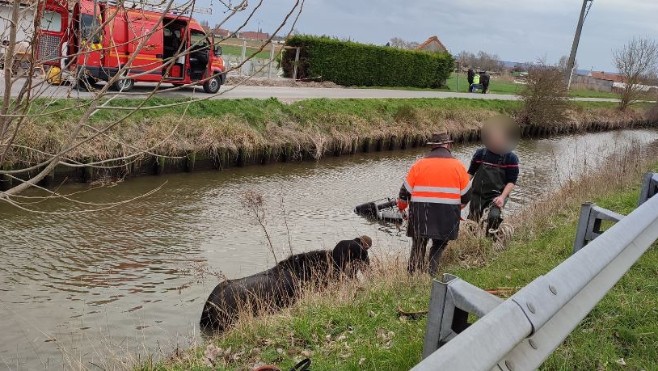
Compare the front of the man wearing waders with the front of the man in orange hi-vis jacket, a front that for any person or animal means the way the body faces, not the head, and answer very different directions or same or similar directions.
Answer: very different directions

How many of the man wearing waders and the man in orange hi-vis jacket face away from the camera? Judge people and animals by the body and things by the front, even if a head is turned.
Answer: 1

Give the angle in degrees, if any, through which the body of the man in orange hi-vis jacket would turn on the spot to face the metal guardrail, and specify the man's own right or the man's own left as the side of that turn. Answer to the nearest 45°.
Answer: approximately 180°

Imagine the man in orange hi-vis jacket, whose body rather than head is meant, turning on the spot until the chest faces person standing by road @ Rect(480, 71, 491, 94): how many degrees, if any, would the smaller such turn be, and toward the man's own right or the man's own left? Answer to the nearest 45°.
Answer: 0° — they already face them

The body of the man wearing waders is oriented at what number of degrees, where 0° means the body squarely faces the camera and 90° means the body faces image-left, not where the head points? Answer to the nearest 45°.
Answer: approximately 0°

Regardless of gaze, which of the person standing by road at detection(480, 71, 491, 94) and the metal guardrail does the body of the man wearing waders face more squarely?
the metal guardrail

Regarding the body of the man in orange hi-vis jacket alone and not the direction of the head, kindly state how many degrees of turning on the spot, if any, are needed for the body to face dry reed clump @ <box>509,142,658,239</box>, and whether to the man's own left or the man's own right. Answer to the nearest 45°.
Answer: approximately 45° to the man's own right

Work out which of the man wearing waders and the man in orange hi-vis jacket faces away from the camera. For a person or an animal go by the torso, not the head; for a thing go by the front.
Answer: the man in orange hi-vis jacket

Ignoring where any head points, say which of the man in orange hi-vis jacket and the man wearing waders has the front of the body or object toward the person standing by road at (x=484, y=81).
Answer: the man in orange hi-vis jacket

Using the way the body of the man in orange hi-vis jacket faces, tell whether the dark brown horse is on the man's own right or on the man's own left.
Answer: on the man's own left

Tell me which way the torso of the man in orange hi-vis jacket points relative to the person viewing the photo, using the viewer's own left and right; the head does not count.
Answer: facing away from the viewer

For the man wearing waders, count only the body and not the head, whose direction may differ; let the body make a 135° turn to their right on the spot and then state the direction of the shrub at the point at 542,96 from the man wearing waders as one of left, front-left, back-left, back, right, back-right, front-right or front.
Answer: front-right

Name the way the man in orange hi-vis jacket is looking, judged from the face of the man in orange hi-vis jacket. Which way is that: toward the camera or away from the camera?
away from the camera
